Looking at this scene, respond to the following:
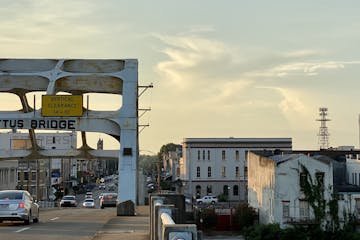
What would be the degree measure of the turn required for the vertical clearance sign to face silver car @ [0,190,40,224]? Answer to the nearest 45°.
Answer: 0° — it already faces it

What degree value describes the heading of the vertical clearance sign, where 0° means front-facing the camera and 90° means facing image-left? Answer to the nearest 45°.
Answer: approximately 0°
